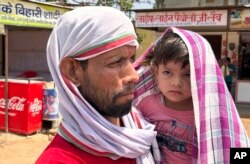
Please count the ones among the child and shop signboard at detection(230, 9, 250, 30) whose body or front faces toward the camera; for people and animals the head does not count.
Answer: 2

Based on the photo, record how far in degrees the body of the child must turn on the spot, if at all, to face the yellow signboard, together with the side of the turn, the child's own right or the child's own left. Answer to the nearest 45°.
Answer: approximately 135° to the child's own right

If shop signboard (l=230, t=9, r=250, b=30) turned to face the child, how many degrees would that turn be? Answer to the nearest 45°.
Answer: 0° — it already faces them

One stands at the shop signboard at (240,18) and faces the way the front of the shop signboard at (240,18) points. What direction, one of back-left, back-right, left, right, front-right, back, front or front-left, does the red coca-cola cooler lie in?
front-right

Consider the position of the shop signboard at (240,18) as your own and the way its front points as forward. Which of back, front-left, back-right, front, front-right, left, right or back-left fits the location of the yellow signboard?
front-right

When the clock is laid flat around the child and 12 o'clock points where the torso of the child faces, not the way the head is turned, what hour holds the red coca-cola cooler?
The red coca-cola cooler is roughly at 5 o'clock from the child.

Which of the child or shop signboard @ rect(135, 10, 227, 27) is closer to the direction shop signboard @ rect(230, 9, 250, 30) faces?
the child

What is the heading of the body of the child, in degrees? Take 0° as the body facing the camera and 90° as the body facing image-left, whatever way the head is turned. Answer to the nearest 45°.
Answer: approximately 0°

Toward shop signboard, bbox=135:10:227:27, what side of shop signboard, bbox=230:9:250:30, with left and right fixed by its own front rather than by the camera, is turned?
right

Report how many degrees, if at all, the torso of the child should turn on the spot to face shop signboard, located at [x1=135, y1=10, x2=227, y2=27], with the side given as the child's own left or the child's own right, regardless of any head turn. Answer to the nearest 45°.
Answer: approximately 180°

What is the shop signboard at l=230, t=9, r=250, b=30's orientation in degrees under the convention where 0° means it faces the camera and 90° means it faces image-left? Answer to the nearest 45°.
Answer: approximately 0°
